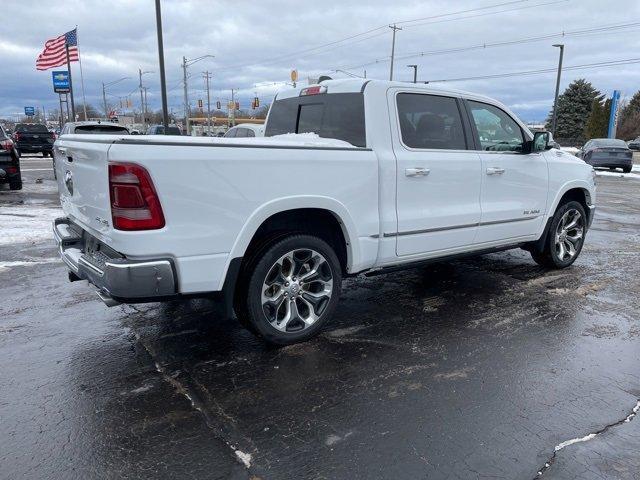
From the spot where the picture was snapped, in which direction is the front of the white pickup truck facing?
facing away from the viewer and to the right of the viewer

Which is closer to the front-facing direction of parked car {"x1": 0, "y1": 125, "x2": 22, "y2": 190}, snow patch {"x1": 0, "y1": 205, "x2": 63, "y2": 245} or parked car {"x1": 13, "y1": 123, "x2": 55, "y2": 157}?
the parked car

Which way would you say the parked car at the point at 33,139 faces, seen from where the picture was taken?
facing away from the viewer

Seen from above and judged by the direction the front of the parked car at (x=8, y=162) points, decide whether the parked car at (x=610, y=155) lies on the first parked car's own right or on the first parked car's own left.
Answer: on the first parked car's own right

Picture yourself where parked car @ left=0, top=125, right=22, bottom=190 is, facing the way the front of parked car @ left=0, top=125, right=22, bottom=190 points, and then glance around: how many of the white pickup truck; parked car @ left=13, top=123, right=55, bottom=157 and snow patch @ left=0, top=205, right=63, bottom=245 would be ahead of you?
1

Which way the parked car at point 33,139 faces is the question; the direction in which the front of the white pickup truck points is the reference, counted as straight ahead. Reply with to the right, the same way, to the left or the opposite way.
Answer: to the left

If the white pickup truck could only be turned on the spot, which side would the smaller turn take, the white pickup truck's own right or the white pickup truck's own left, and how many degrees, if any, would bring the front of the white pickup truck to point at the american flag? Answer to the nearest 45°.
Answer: approximately 90° to the white pickup truck's own left

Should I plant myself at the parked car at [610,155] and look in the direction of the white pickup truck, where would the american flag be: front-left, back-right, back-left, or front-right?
front-right

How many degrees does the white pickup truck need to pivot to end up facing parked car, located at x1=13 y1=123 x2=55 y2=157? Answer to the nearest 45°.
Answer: approximately 90° to its left

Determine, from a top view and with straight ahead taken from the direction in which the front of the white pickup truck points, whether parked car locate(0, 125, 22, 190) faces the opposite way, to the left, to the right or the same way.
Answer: to the left

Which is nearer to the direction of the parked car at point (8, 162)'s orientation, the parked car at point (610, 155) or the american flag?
the american flag

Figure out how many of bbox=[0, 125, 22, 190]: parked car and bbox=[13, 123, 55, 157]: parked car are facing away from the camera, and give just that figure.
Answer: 2

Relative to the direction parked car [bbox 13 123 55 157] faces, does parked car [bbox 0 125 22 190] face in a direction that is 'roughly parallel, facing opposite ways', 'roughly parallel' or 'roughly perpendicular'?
roughly parallel

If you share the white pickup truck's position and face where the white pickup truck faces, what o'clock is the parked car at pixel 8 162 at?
The parked car is roughly at 9 o'clock from the white pickup truck.

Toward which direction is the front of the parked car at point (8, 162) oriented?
away from the camera

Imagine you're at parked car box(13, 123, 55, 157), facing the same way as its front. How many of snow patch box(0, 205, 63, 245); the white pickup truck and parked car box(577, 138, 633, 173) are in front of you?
0
